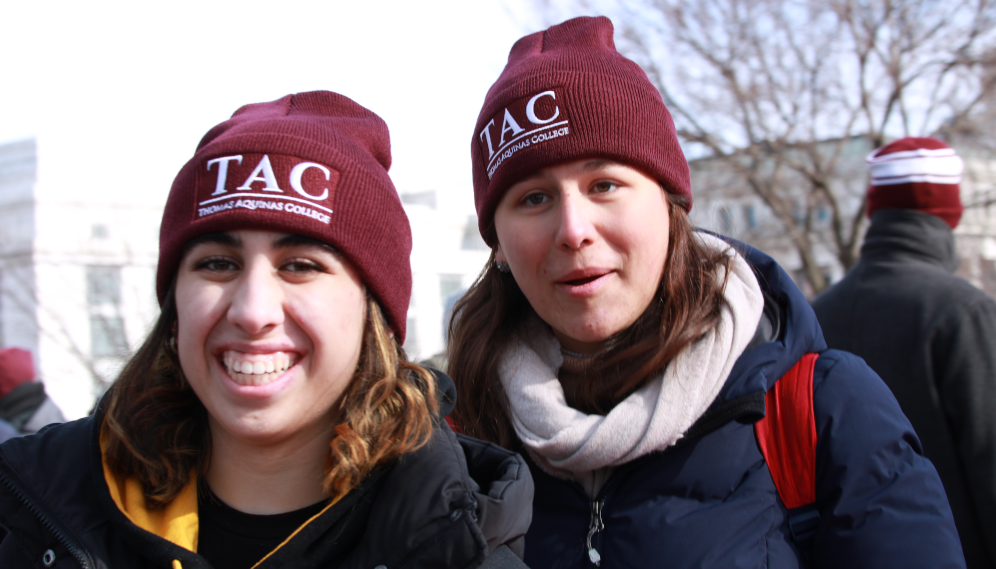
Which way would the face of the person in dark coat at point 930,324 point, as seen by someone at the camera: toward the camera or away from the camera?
away from the camera

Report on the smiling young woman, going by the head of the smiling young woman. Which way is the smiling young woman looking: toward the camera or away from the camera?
toward the camera

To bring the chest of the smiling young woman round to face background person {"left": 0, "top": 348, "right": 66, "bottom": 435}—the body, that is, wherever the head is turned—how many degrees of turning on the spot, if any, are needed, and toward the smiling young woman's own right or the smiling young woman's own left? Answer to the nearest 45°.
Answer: approximately 180°

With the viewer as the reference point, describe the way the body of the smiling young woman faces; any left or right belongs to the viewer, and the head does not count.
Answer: facing the viewer

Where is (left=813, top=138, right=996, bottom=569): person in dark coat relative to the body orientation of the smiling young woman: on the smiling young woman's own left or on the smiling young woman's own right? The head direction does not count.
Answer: on the smiling young woman's own left

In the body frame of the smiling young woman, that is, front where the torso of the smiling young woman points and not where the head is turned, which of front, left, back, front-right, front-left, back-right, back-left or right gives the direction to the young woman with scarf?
left

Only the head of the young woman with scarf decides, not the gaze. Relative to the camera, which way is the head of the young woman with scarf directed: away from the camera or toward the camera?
toward the camera

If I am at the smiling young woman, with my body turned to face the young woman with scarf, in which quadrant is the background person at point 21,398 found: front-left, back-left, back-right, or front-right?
back-left
